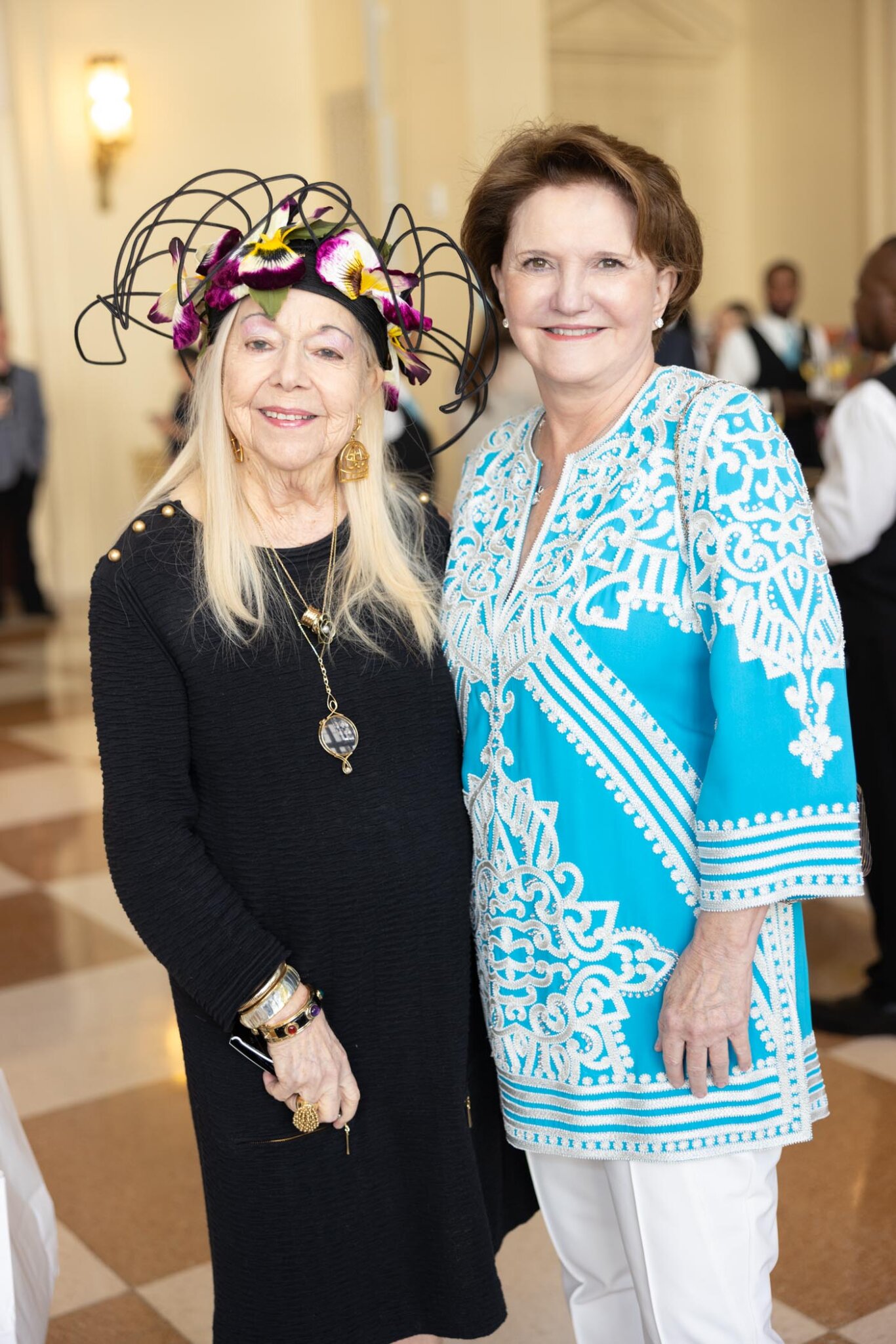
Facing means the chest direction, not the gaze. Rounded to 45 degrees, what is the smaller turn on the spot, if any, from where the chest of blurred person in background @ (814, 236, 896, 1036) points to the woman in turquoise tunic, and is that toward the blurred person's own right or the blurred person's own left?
approximately 90° to the blurred person's own left

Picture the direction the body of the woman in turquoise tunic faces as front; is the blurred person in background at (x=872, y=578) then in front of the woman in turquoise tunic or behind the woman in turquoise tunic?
behind

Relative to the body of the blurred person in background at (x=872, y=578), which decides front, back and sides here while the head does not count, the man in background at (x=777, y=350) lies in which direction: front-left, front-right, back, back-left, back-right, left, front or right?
right

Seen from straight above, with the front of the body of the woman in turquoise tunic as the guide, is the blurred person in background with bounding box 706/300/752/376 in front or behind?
behind

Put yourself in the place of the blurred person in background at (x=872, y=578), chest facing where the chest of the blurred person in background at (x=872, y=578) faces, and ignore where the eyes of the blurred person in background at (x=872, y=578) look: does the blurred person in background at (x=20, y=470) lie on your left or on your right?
on your right

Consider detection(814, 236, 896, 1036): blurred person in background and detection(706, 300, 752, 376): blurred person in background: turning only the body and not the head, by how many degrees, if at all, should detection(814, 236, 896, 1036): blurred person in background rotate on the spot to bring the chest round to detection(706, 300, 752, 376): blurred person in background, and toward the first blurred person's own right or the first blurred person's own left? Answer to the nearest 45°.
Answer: approximately 90° to the first blurred person's own right

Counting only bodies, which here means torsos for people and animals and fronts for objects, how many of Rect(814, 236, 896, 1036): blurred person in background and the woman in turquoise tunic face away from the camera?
0

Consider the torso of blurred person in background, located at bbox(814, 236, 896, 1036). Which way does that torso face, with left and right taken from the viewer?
facing to the left of the viewer

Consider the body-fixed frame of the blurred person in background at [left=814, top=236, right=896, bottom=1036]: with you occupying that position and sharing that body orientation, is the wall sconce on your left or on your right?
on your right
